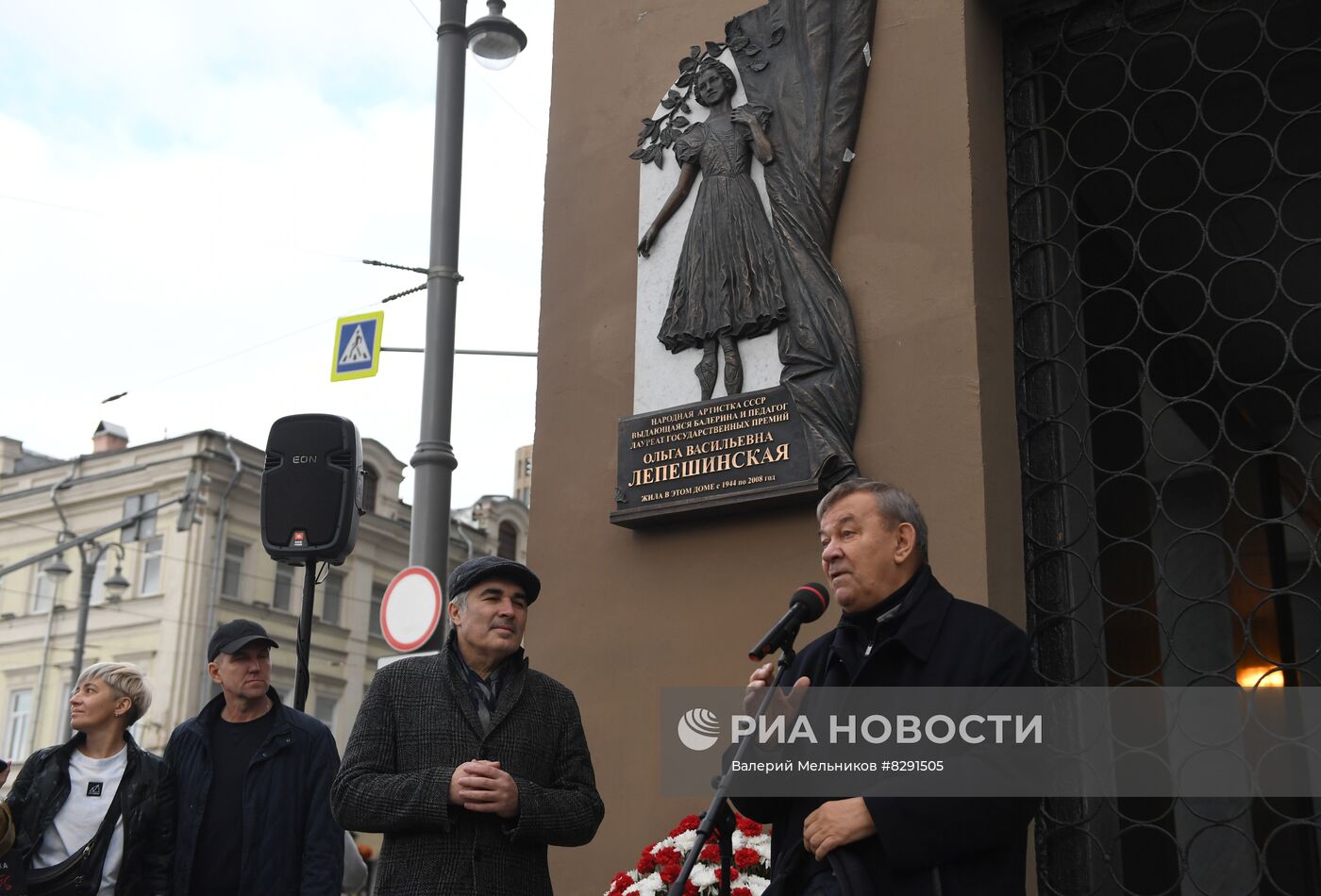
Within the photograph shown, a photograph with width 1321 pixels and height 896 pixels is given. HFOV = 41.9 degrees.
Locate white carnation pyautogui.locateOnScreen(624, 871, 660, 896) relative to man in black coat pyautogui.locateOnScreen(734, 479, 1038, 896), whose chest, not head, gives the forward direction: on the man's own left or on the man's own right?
on the man's own right

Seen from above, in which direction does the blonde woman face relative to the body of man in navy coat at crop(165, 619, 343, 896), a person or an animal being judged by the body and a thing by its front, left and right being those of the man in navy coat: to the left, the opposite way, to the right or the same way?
the same way

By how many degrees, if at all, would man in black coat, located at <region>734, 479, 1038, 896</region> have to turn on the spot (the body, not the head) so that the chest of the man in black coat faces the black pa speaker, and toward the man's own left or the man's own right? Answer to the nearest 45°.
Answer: approximately 90° to the man's own right

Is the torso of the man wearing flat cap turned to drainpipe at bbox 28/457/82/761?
no

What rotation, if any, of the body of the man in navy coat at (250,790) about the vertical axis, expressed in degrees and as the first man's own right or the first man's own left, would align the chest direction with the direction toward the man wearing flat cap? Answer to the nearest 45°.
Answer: approximately 45° to the first man's own left

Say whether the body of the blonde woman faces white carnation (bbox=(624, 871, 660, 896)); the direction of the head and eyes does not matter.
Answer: no

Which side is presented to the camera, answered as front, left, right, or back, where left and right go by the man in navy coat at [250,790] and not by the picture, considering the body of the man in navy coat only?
front

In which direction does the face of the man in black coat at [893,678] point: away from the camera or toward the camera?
toward the camera

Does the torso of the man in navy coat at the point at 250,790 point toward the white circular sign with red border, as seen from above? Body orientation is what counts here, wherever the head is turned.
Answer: no

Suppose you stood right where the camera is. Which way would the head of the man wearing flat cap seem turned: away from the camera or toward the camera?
toward the camera

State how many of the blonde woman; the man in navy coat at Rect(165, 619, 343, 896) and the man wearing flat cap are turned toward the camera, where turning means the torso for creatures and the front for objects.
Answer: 3

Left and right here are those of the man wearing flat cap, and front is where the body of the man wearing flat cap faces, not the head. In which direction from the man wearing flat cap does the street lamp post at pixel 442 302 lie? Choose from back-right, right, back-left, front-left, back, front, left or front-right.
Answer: back

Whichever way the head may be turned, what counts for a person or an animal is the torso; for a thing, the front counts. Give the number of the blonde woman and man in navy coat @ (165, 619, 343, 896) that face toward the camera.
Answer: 2

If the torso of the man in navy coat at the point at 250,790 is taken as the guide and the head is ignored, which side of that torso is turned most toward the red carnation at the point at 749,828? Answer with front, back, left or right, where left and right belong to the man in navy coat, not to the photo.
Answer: left

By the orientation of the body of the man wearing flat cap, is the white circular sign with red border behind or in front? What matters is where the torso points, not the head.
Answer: behind

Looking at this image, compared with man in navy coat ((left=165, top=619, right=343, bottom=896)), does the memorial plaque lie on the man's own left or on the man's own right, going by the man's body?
on the man's own left

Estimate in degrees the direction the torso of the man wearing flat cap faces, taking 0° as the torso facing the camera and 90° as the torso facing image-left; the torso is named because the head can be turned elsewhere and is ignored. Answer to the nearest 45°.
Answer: approximately 0°
